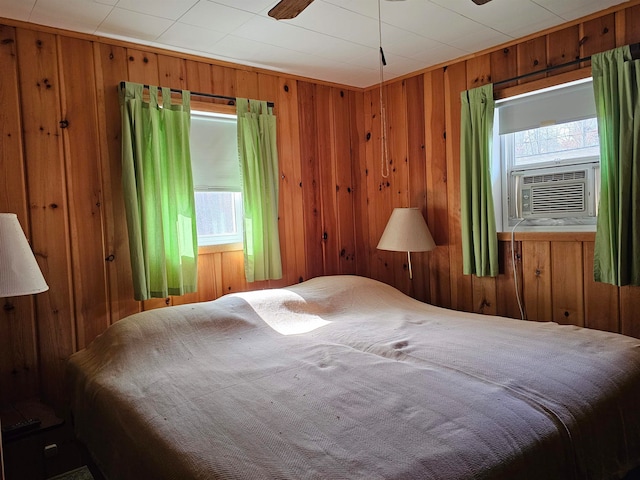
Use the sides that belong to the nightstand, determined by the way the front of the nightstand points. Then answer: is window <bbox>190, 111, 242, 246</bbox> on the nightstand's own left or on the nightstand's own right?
on the nightstand's own left

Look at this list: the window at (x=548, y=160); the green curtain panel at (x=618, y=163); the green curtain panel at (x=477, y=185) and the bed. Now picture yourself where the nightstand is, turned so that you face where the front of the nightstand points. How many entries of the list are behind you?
0

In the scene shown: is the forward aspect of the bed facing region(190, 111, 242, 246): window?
no

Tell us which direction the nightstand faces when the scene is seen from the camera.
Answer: facing the viewer and to the right of the viewer

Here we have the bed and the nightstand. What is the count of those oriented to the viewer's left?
0

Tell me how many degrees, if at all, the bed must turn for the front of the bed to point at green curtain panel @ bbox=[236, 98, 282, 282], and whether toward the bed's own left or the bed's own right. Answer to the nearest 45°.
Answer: approximately 135° to the bed's own left

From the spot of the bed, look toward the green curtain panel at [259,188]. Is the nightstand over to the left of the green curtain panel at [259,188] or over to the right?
left

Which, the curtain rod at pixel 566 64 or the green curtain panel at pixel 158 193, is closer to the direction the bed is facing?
the curtain rod

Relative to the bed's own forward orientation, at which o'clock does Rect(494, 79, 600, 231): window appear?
The window is roughly at 9 o'clock from the bed.

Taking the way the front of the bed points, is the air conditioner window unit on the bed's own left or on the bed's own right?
on the bed's own left

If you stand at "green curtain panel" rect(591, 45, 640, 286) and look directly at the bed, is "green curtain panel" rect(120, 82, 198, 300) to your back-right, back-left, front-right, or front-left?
front-right

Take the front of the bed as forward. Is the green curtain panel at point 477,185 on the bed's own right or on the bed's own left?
on the bed's own left
